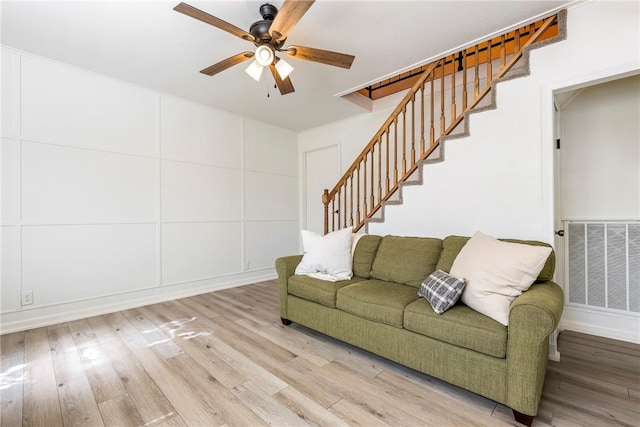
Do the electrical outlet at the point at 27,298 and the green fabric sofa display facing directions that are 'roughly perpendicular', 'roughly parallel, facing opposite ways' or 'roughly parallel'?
roughly perpendicular

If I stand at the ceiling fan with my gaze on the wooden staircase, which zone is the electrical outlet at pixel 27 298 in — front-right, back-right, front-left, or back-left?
back-left
